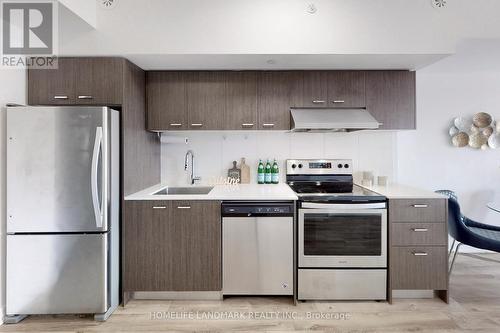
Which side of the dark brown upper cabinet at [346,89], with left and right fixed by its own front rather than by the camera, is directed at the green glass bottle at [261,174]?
right

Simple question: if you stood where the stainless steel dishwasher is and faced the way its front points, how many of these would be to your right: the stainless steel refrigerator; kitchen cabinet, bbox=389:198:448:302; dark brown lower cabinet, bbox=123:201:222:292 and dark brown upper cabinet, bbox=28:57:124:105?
3

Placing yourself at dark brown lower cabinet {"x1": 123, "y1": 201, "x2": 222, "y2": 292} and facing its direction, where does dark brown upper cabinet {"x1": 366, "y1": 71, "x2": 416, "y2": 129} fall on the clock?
The dark brown upper cabinet is roughly at 9 o'clock from the dark brown lower cabinet.

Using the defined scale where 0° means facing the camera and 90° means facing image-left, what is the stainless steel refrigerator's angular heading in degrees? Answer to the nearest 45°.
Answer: approximately 0°

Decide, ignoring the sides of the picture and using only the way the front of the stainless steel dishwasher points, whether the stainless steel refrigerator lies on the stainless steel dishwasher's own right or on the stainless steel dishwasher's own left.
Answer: on the stainless steel dishwasher's own right

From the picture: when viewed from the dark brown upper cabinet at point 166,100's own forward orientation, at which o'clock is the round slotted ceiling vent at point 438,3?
The round slotted ceiling vent is roughly at 10 o'clock from the dark brown upper cabinet.

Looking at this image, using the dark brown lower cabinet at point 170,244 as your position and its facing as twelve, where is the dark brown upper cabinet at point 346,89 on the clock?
The dark brown upper cabinet is roughly at 9 o'clock from the dark brown lower cabinet.

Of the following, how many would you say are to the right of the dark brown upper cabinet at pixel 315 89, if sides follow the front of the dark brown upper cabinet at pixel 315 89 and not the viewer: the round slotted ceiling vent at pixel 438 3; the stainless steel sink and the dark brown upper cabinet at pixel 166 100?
2

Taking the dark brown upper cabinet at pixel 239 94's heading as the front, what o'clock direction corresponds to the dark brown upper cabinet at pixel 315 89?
the dark brown upper cabinet at pixel 315 89 is roughly at 9 o'clock from the dark brown upper cabinet at pixel 239 94.
